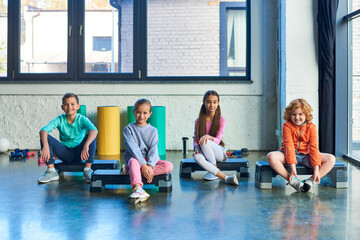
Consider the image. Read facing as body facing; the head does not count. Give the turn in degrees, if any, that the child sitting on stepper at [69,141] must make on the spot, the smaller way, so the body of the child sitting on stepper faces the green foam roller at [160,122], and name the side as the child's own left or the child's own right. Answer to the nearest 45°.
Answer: approximately 135° to the child's own left

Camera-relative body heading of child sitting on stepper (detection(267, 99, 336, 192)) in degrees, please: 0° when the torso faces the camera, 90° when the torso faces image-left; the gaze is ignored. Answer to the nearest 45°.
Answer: approximately 0°

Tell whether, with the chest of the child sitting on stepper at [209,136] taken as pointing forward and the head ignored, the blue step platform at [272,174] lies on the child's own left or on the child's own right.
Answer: on the child's own left
